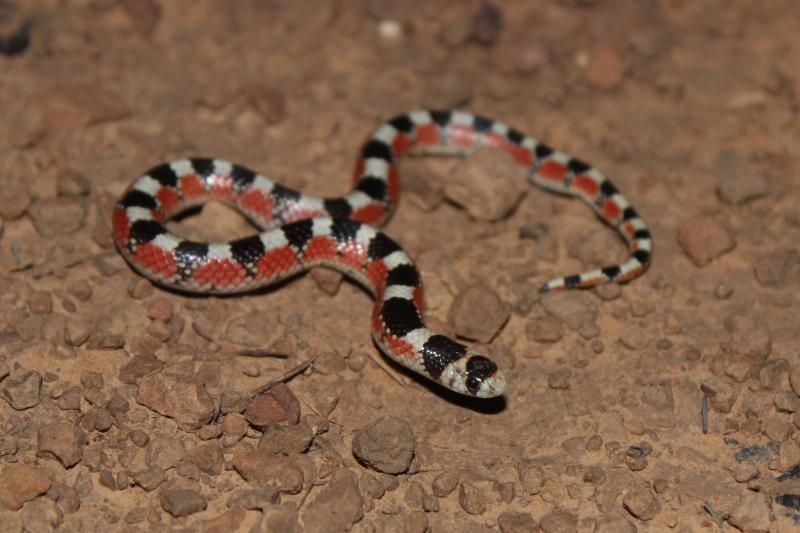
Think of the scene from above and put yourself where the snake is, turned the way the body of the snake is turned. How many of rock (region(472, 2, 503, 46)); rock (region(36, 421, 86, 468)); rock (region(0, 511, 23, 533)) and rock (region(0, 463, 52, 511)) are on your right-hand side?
3

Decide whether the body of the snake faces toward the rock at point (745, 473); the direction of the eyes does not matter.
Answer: yes

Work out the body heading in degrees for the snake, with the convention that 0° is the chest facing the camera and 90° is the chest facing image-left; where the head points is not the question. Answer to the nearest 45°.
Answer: approximately 315°

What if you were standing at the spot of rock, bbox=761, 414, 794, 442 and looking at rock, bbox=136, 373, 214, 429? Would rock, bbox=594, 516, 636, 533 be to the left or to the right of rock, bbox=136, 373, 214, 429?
left

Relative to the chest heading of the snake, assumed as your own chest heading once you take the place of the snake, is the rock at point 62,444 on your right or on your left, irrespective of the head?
on your right

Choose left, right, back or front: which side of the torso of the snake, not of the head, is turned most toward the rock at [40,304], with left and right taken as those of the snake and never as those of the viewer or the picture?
right

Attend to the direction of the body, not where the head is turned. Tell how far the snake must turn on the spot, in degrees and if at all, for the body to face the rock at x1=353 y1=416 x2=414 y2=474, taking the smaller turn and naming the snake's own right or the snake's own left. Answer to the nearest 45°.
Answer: approximately 45° to the snake's own right

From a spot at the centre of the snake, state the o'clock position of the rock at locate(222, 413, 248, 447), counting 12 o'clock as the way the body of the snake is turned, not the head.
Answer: The rock is roughly at 2 o'clock from the snake.

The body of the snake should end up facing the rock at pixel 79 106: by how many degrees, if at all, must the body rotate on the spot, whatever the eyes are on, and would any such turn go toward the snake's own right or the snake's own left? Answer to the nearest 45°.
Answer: approximately 180°

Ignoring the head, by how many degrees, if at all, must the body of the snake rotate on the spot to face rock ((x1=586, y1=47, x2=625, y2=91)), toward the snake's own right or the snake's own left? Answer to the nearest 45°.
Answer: approximately 90° to the snake's own left

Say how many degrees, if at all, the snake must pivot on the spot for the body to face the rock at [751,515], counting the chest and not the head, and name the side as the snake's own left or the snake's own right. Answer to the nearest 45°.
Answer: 0° — it already faces it
